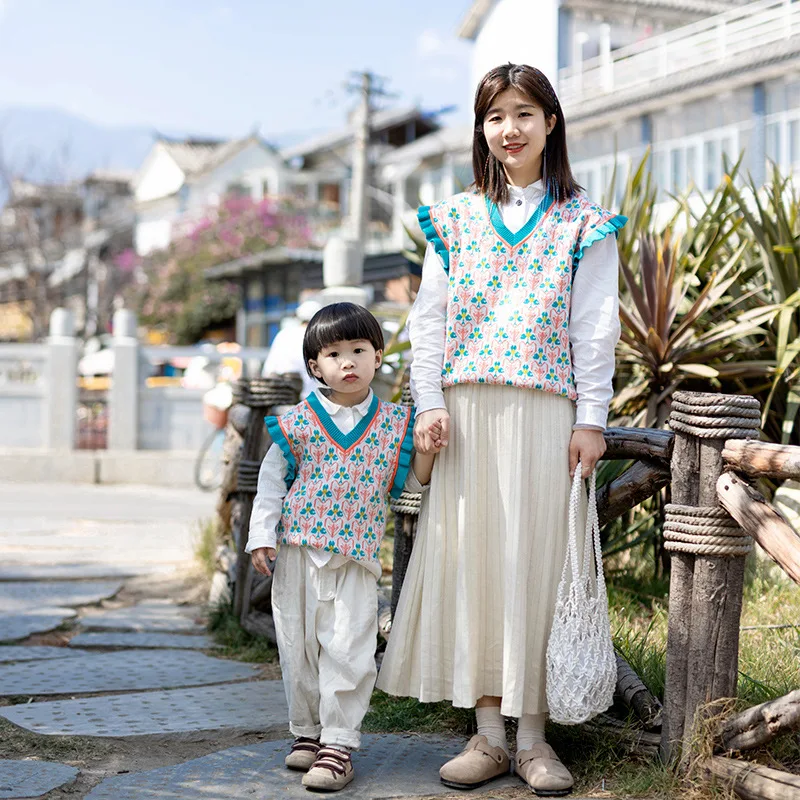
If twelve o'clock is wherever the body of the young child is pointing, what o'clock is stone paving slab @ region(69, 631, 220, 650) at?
The stone paving slab is roughly at 5 o'clock from the young child.

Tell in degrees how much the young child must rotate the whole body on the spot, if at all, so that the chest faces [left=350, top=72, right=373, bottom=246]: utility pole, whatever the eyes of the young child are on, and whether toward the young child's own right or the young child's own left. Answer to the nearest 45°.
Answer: approximately 180°

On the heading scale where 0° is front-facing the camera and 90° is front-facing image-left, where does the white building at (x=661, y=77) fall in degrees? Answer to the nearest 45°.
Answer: approximately 45°

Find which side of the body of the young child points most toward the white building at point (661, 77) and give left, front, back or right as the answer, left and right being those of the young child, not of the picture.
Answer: back

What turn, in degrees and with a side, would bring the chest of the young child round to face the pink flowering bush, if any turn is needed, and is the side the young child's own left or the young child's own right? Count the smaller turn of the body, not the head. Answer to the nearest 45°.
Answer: approximately 180°

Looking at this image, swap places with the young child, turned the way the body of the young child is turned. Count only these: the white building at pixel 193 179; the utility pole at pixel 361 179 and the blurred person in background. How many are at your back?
3

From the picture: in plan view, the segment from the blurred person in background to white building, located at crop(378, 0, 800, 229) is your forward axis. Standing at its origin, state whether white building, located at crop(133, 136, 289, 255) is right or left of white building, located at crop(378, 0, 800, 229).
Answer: left

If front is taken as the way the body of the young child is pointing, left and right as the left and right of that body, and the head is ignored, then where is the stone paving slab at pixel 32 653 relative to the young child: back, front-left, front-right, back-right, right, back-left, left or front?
back-right

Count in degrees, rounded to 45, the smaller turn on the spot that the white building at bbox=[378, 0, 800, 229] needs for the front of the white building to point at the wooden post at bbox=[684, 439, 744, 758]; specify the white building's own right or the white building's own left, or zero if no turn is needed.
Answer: approximately 45° to the white building's own left

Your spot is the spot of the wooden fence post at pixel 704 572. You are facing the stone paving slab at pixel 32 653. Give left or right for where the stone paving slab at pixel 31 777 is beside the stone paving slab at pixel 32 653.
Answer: left

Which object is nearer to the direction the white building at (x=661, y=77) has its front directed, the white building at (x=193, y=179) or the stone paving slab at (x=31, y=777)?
the stone paving slab

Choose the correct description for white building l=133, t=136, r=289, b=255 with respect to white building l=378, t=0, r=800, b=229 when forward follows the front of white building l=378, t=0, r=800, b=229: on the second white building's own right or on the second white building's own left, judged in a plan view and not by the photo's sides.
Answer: on the second white building's own right

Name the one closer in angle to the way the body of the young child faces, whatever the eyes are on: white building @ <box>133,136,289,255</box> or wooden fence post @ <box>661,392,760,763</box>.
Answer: the wooden fence post
